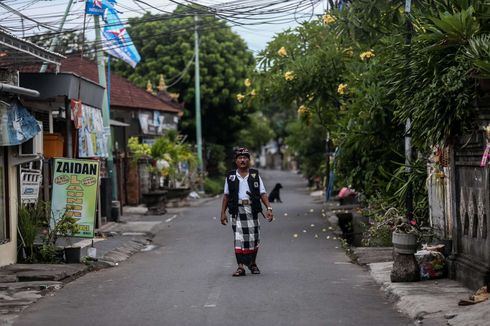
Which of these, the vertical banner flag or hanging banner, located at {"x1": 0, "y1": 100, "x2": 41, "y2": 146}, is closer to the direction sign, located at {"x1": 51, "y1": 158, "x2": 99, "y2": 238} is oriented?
the hanging banner

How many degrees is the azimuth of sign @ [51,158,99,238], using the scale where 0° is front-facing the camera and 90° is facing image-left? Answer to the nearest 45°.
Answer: approximately 0°

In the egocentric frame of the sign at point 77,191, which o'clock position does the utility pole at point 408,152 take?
The utility pole is roughly at 10 o'clock from the sign.

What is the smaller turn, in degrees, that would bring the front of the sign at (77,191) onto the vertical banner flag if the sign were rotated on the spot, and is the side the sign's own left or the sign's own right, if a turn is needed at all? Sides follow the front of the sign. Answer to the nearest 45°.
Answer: approximately 180°

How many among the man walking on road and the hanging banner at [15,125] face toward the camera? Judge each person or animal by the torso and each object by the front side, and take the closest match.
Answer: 2

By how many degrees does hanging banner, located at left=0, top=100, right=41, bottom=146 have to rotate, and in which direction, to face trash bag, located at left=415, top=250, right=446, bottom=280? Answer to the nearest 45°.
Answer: approximately 45° to its left

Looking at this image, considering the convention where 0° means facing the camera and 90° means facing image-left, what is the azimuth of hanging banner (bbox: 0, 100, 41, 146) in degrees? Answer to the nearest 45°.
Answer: approximately 0°
